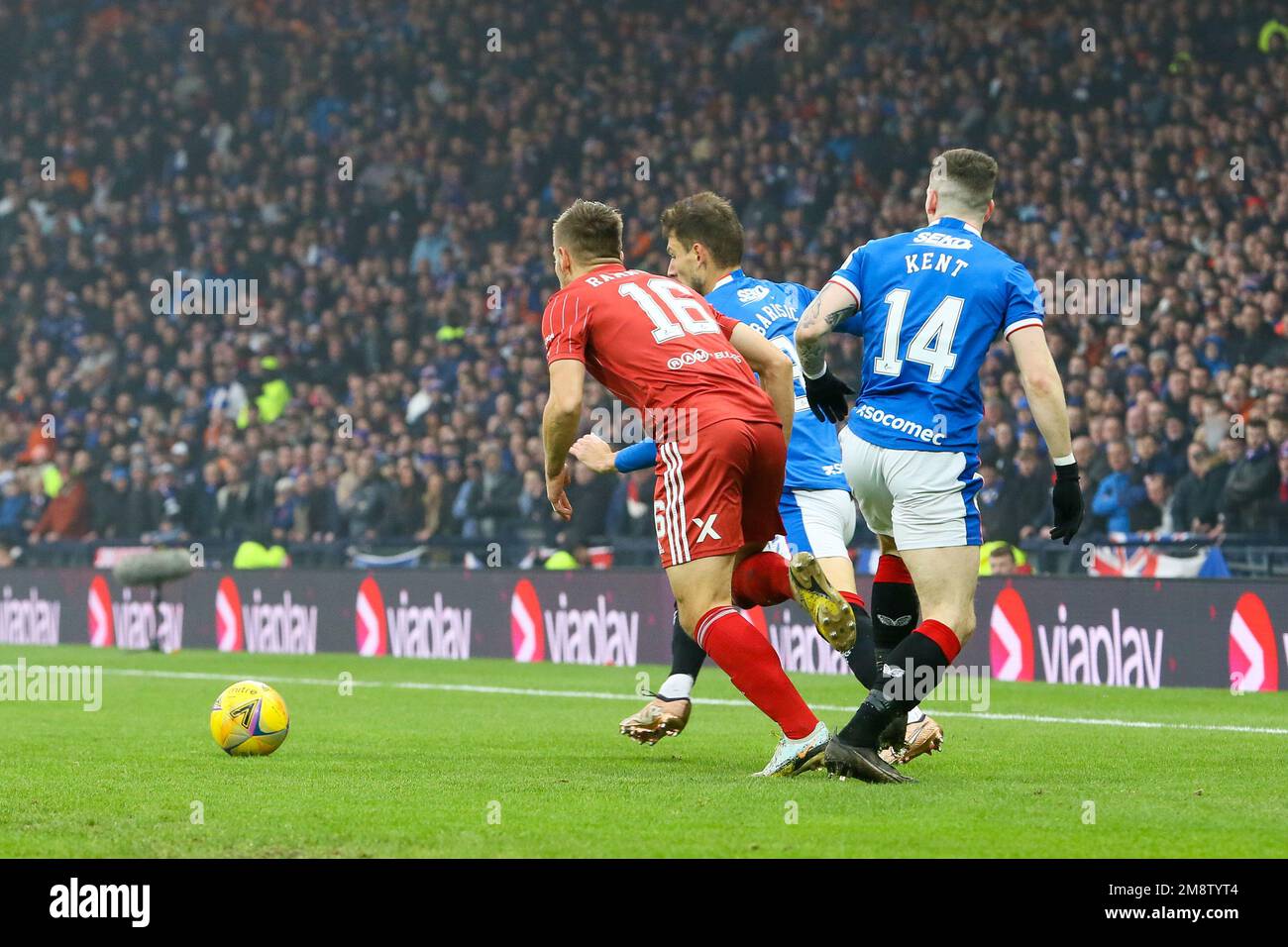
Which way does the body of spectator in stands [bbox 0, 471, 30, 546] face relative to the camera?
toward the camera

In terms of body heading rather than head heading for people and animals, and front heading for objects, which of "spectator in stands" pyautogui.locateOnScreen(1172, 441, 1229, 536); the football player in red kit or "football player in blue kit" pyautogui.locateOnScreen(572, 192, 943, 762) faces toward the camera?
the spectator in stands

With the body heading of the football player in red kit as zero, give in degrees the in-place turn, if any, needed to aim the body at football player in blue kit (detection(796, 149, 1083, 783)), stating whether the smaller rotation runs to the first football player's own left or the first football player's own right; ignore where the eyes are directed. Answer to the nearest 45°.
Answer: approximately 135° to the first football player's own right

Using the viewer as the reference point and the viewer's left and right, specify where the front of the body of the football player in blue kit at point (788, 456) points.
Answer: facing away from the viewer and to the left of the viewer

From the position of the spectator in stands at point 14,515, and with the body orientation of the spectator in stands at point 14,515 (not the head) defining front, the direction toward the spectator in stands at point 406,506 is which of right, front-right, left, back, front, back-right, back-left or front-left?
front-left

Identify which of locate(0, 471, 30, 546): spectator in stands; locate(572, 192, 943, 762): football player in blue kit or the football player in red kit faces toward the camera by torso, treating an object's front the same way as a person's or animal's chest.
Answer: the spectator in stands

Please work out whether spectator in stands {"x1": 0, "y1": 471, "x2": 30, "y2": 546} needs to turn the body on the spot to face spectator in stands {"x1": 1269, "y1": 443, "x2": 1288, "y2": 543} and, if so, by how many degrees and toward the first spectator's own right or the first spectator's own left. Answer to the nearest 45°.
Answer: approximately 45° to the first spectator's own left

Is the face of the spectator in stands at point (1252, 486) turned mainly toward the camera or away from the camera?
toward the camera

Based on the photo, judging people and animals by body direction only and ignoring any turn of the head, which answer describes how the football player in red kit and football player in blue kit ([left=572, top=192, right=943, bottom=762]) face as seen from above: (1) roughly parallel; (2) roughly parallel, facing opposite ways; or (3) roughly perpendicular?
roughly parallel

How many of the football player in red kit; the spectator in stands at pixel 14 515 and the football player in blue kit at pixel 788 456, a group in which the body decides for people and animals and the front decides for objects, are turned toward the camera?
1

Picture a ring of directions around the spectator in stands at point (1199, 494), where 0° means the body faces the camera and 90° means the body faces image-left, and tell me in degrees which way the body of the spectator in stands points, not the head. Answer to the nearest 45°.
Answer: approximately 0°

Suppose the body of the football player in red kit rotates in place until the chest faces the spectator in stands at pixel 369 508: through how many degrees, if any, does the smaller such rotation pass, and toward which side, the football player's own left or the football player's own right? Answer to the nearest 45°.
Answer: approximately 45° to the football player's own right

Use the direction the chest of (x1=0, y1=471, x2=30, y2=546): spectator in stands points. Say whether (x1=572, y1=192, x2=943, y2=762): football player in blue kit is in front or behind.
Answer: in front

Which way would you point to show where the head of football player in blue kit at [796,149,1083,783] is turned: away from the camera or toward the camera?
away from the camera

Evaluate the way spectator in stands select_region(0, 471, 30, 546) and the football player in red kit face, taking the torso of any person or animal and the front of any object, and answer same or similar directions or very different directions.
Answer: very different directions

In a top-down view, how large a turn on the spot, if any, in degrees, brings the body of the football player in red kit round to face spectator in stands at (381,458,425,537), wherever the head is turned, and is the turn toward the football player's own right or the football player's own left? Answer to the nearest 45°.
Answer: approximately 45° to the football player's own right
